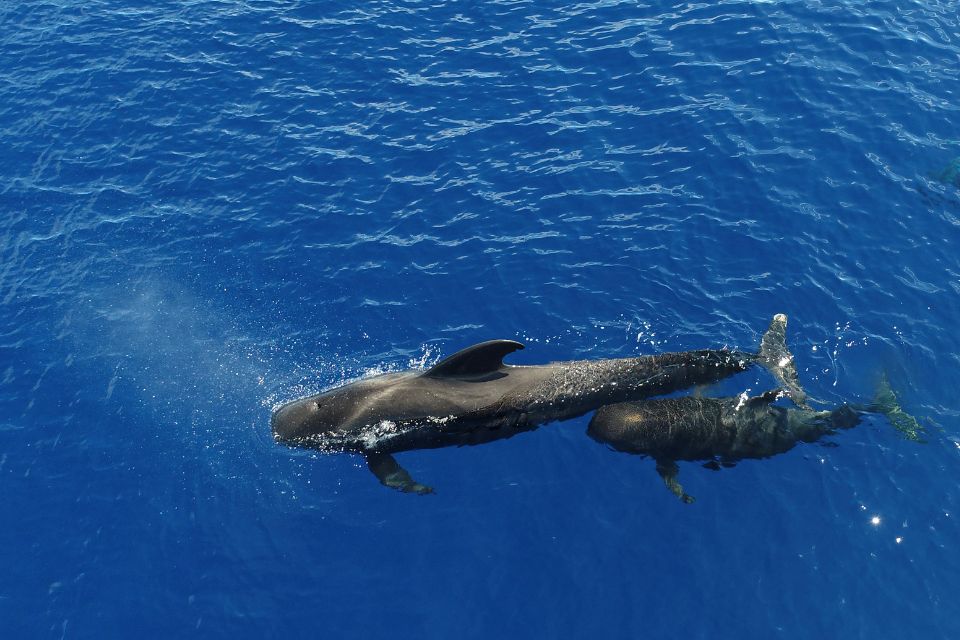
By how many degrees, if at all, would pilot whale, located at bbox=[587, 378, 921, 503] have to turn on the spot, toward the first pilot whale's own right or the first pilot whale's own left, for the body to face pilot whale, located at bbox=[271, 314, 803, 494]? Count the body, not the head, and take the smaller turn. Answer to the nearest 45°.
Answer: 0° — it already faces it

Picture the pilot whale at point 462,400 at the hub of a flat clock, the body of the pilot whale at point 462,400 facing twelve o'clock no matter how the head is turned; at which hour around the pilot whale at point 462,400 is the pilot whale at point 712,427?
the pilot whale at point 712,427 is roughly at 6 o'clock from the pilot whale at point 462,400.

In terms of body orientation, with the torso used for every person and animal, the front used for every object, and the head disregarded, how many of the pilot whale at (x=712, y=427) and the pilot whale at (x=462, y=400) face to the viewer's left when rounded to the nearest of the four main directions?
2

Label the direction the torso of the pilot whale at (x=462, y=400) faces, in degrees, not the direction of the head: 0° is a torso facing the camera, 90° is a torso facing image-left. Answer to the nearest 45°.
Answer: approximately 90°

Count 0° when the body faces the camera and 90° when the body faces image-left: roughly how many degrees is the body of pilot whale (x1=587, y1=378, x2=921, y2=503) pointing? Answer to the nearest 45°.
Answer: approximately 90°
